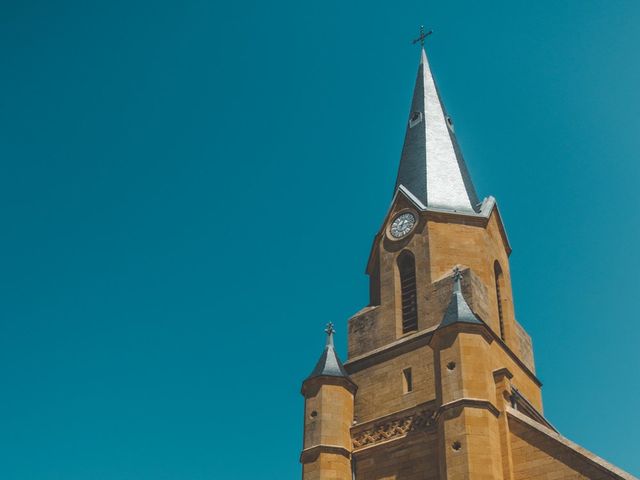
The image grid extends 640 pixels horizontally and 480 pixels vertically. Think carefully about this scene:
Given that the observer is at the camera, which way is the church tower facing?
facing the viewer and to the left of the viewer
